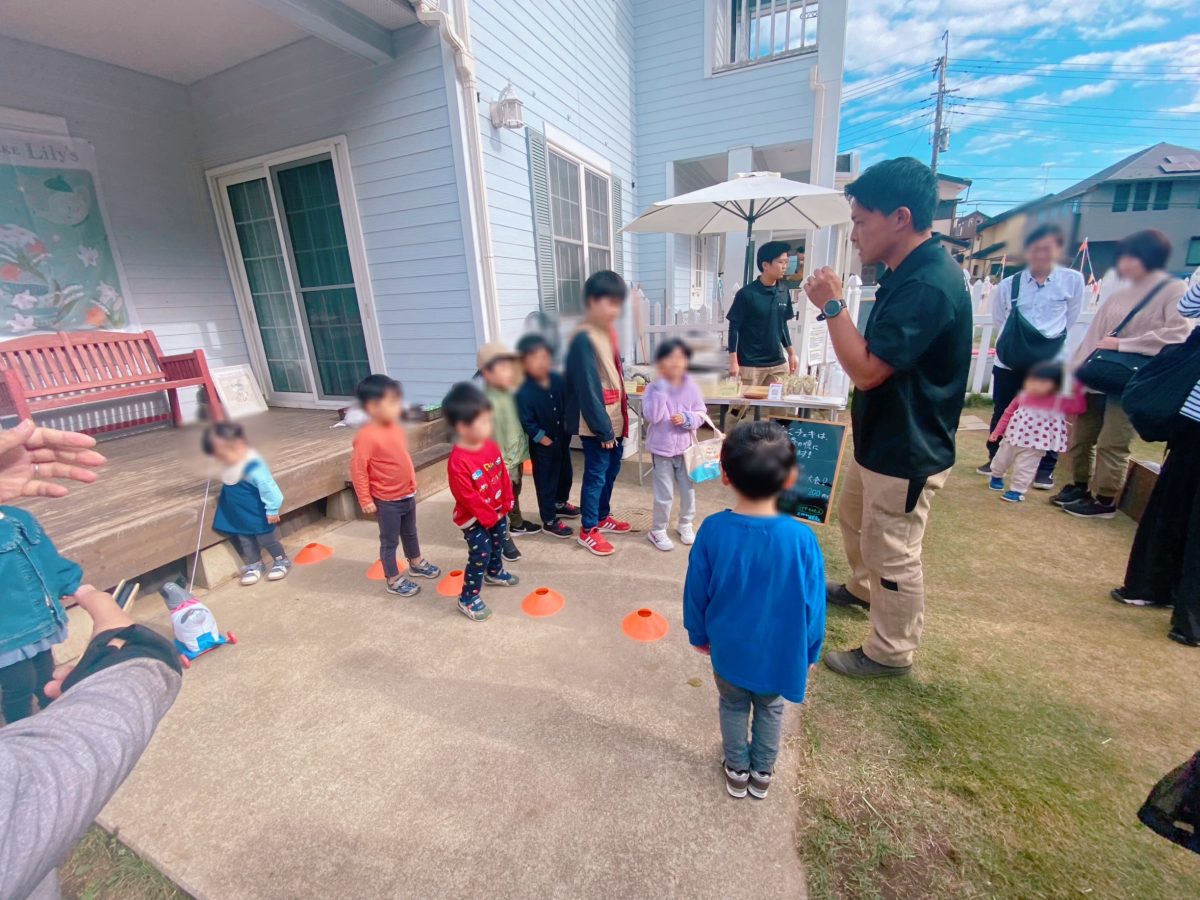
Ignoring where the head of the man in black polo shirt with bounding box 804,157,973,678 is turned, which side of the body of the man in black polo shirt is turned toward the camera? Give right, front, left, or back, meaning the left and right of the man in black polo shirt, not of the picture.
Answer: left

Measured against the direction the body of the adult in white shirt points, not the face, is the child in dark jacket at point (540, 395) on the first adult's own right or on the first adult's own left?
on the first adult's own right

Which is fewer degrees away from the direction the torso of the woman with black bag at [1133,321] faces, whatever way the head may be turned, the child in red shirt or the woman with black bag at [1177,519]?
the child in red shirt

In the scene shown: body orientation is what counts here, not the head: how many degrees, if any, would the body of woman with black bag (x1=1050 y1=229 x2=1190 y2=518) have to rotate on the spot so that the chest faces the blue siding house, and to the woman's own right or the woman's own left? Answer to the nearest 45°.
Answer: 0° — they already face it

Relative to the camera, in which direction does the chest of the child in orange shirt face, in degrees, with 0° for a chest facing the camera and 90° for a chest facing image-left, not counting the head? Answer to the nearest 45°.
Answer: approximately 315°

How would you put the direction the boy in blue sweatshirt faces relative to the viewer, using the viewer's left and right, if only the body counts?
facing away from the viewer

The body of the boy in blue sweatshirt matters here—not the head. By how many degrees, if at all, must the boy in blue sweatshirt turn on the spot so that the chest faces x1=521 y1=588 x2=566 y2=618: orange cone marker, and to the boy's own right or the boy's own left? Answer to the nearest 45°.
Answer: approximately 45° to the boy's own left
